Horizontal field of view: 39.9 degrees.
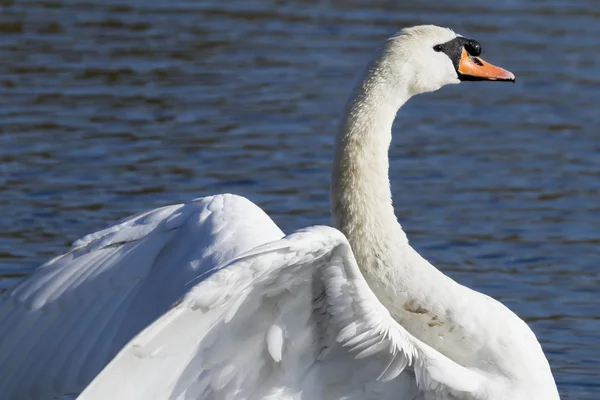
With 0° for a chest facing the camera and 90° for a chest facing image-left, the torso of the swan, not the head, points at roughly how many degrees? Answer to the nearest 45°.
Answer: approximately 270°
